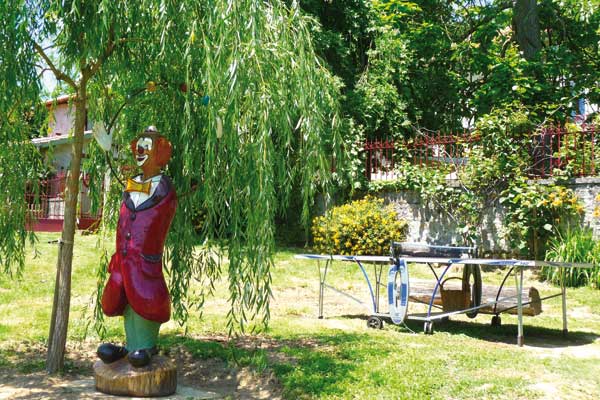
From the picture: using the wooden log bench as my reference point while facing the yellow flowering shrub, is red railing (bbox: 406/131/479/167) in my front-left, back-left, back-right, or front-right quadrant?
front-right

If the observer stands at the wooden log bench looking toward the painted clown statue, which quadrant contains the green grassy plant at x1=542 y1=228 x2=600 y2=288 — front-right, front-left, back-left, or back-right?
back-right

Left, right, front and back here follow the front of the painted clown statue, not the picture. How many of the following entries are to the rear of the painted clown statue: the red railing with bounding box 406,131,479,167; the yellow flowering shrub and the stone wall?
3

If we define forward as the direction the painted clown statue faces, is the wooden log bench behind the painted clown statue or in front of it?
behind

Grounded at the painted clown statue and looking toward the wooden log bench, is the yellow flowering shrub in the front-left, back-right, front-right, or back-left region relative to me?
front-left

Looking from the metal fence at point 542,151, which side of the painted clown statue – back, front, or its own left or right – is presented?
back

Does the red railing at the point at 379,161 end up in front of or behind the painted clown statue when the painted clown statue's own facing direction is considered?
behind

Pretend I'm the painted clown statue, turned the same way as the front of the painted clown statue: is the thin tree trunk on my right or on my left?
on my right

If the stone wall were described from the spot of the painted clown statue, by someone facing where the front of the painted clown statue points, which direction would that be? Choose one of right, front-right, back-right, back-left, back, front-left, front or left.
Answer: back

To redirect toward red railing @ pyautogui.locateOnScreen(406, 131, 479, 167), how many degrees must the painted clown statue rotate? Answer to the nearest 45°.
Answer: approximately 180°

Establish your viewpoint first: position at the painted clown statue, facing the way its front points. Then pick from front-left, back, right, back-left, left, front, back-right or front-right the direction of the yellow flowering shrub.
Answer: back
